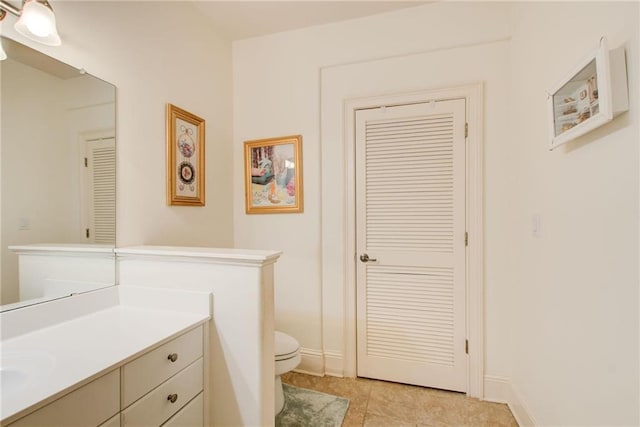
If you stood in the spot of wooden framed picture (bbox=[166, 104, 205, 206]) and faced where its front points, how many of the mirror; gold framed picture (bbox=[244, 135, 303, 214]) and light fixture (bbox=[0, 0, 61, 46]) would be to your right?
2

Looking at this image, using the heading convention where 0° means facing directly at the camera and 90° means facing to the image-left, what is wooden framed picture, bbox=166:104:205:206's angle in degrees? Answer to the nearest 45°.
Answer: approximately 315°

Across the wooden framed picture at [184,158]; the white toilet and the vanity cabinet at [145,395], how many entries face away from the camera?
0

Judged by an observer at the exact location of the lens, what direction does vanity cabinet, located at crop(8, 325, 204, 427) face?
facing the viewer and to the right of the viewer

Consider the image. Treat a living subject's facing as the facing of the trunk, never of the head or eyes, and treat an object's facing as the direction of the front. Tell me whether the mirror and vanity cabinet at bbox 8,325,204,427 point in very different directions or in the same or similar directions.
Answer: same or similar directions

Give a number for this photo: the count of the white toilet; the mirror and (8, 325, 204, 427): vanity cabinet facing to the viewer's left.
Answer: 0

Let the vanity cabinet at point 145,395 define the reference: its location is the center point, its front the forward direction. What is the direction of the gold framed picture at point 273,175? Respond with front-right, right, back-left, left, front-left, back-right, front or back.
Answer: left
